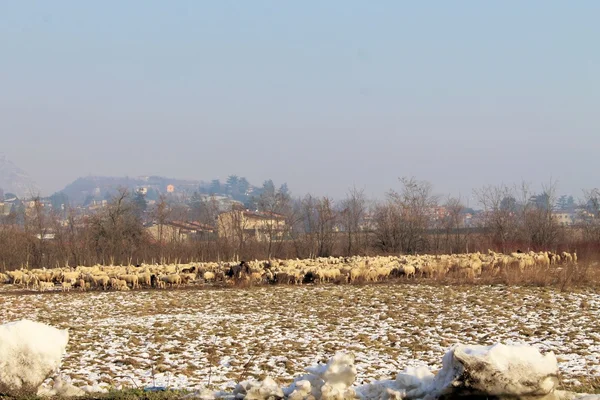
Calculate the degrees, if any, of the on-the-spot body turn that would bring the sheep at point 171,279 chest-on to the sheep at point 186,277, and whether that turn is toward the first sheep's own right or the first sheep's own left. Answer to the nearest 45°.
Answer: approximately 135° to the first sheep's own right

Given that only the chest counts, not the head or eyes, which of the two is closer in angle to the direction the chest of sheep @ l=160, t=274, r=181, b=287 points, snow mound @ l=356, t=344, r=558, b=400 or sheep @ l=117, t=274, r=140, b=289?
the sheep

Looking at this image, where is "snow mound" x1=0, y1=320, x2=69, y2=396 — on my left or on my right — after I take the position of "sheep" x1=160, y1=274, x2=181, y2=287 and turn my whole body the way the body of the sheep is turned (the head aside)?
on my left

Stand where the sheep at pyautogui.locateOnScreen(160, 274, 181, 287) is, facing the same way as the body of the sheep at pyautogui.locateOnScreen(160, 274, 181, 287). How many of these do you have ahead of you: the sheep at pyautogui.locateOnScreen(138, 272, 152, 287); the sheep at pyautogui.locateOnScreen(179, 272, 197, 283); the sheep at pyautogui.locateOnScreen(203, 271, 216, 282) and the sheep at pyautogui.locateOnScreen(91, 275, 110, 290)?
2

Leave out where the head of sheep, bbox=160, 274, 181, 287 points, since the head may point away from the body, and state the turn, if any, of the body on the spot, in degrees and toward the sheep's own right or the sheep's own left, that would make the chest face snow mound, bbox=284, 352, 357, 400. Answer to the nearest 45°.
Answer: approximately 90° to the sheep's own left

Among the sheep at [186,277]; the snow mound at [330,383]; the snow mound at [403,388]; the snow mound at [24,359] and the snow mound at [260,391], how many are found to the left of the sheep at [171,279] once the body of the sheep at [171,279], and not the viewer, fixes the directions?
4

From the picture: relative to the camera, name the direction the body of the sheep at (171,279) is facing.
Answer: to the viewer's left

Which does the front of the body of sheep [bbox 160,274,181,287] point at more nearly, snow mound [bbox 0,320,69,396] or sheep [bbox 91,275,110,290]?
the sheep

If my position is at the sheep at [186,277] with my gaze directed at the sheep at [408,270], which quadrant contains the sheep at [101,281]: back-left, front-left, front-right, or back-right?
back-right

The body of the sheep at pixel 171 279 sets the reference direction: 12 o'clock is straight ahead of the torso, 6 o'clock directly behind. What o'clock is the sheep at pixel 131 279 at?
the sheep at pixel 131 279 is roughly at 12 o'clock from the sheep at pixel 171 279.

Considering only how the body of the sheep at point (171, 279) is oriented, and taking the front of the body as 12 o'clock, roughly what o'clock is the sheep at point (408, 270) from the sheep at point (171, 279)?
the sheep at point (408, 270) is roughly at 6 o'clock from the sheep at point (171, 279).

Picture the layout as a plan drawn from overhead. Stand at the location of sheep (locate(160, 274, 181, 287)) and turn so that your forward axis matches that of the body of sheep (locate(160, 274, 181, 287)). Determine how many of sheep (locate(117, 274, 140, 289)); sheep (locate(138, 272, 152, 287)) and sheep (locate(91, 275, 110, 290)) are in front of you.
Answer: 3

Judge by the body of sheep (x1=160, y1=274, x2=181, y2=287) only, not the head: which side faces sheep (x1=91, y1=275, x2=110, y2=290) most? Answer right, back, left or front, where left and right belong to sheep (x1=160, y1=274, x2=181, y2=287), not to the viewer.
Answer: front

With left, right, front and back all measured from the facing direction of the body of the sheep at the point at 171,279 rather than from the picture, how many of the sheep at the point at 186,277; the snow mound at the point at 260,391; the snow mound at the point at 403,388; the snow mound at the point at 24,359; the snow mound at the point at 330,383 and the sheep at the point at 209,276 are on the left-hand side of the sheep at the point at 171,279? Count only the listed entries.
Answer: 4

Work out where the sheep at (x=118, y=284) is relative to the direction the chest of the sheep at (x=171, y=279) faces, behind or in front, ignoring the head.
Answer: in front
